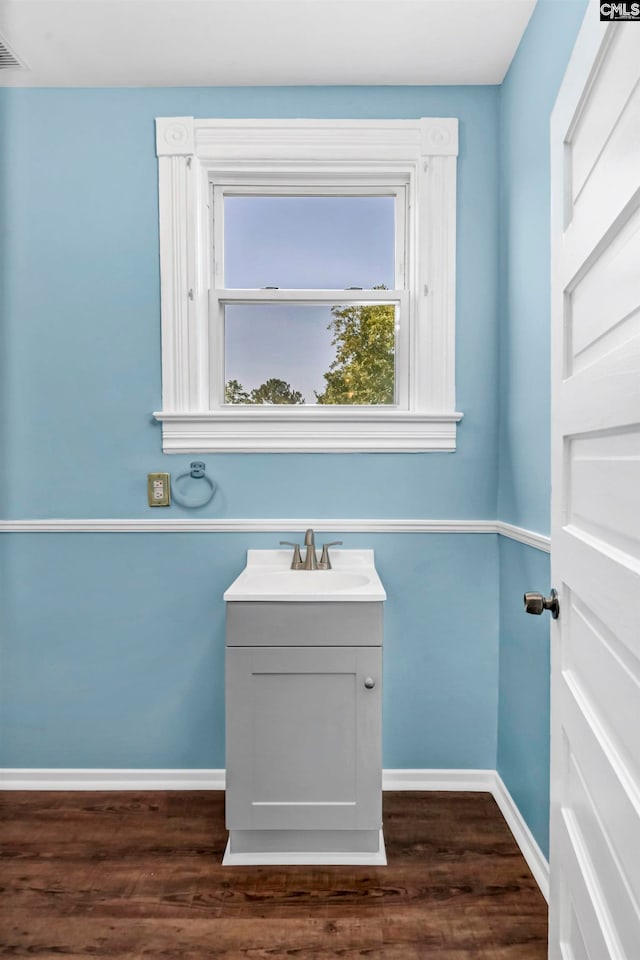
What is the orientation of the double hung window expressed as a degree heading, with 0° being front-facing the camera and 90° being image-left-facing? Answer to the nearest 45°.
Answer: approximately 0°

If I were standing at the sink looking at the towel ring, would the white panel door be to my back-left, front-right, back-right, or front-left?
back-left

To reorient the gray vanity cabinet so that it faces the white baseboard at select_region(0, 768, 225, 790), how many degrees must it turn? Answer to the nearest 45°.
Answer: approximately 135° to its right
